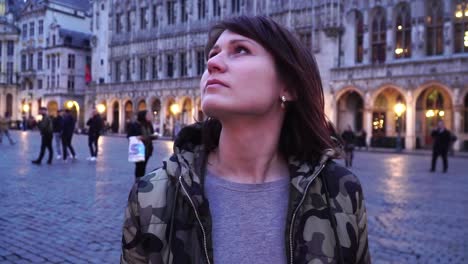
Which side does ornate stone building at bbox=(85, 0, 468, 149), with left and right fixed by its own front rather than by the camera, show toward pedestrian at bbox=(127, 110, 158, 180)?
front

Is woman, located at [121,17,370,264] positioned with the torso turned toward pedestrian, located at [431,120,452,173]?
no

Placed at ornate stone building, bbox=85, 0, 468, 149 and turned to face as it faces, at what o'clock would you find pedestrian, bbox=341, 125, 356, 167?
The pedestrian is roughly at 11 o'clock from the ornate stone building.

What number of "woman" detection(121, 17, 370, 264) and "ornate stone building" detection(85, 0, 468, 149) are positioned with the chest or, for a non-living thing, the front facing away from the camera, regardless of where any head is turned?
0

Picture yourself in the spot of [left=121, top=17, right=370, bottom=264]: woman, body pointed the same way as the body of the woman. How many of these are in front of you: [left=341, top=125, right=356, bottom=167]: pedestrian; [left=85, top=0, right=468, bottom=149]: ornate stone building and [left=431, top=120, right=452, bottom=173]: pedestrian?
0

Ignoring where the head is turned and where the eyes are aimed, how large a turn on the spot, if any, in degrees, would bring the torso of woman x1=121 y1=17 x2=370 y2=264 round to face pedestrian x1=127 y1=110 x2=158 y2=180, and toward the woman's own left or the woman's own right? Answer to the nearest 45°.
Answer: approximately 180°

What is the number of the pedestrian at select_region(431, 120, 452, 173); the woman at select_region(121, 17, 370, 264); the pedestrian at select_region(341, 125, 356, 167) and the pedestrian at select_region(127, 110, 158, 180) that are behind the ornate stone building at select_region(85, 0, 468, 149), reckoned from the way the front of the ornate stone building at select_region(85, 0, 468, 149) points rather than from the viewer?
0

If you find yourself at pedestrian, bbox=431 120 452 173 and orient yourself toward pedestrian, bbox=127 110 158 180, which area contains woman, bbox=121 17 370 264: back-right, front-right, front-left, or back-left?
front-left

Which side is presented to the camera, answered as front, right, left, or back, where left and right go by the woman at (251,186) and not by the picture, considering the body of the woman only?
front

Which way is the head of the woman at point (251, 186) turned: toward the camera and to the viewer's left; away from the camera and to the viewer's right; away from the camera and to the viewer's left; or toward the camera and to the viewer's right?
toward the camera and to the viewer's left

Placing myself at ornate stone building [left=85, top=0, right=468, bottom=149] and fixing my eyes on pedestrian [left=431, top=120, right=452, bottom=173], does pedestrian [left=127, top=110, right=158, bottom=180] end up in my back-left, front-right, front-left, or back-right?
front-right

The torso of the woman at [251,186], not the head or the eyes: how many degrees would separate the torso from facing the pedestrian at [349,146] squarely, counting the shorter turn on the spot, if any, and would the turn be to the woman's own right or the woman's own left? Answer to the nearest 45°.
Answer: approximately 180°

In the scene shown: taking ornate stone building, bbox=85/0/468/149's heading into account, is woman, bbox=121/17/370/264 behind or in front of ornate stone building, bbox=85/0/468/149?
in front

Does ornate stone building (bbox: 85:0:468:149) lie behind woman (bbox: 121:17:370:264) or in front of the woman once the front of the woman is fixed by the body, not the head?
behind

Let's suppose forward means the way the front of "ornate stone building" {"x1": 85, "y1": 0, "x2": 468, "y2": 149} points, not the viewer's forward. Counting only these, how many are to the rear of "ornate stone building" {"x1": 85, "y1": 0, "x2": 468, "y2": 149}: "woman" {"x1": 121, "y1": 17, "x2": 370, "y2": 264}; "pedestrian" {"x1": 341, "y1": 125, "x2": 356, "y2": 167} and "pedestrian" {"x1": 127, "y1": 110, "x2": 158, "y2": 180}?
0

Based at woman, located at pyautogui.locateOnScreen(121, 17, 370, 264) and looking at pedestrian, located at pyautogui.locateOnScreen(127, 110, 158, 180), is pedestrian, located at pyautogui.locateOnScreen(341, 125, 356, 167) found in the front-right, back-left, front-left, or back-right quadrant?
front-right
